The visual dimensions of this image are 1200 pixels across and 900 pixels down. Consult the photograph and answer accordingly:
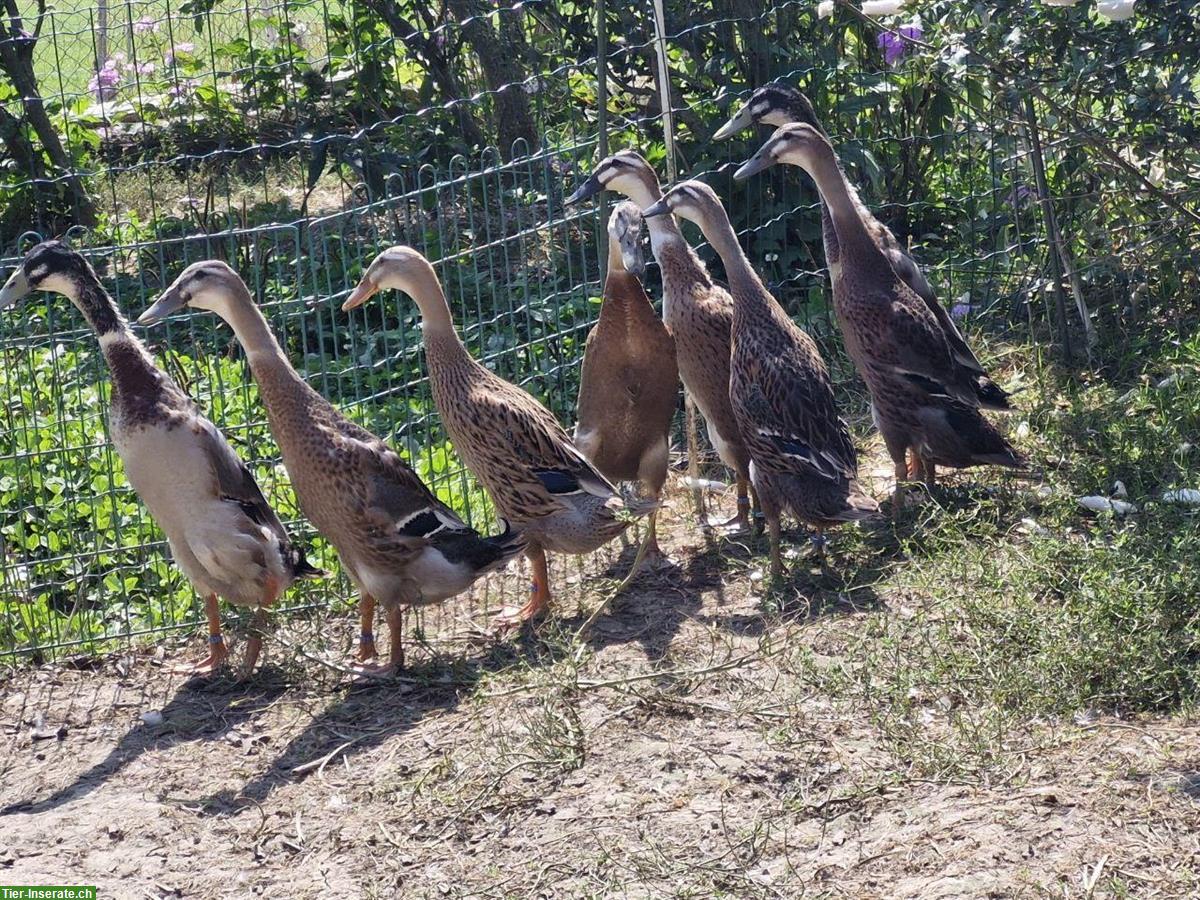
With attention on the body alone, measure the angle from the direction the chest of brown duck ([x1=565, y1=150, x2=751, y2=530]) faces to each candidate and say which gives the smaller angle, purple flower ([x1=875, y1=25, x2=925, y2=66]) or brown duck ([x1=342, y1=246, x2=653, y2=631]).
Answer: the brown duck

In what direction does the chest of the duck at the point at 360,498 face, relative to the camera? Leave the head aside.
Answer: to the viewer's left

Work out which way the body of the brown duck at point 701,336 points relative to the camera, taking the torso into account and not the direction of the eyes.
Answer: to the viewer's left

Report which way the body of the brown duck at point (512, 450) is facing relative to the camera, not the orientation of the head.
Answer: to the viewer's left

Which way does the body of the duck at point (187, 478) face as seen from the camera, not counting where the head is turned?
to the viewer's left

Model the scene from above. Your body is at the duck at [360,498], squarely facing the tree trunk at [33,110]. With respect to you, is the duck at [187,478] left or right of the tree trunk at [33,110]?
left

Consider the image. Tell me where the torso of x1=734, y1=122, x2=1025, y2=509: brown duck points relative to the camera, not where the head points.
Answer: to the viewer's left

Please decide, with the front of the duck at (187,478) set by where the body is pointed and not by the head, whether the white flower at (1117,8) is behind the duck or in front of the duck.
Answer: behind

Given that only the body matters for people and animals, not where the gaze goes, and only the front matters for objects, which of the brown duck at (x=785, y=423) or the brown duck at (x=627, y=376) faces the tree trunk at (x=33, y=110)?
the brown duck at (x=785, y=423)

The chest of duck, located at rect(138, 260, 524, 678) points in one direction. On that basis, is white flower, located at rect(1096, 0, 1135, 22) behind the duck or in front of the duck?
behind

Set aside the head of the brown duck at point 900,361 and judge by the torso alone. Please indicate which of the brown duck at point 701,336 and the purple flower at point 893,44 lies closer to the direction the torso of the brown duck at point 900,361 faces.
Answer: the brown duck

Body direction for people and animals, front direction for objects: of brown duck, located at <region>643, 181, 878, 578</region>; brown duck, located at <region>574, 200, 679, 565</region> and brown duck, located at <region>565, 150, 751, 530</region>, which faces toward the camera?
brown duck, located at <region>574, 200, 679, 565</region>

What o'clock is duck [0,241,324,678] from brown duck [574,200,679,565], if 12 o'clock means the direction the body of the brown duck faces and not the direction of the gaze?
The duck is roughly at 2 o'clock from the brown duck.

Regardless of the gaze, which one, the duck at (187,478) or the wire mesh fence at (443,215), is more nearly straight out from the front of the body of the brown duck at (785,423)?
the wire mesh fence
